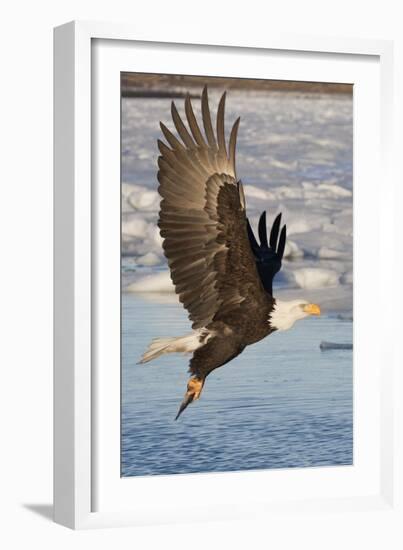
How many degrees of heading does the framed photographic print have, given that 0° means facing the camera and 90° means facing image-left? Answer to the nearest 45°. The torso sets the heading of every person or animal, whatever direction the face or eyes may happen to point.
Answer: approximately 315°
